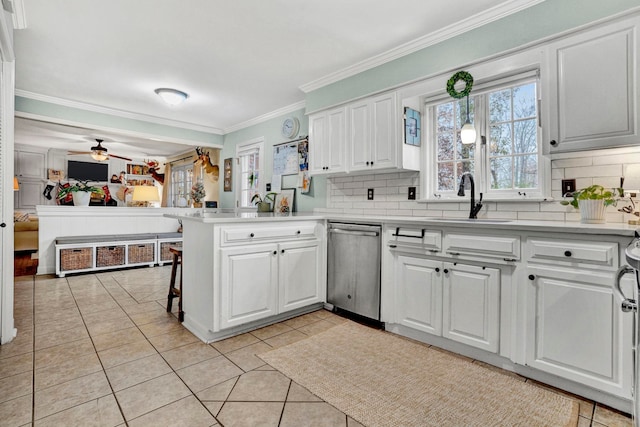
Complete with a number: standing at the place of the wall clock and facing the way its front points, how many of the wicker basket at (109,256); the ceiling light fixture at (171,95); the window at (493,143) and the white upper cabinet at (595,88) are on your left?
2

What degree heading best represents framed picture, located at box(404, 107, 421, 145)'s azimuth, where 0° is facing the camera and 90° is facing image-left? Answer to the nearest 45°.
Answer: approximately 315°

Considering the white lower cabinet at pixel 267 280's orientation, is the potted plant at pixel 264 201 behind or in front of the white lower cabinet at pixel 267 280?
behind

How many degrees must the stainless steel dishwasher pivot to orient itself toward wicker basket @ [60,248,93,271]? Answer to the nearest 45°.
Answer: approximately 45° to its right

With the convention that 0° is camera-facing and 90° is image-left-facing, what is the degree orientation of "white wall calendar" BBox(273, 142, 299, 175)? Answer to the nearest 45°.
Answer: approximately 45°

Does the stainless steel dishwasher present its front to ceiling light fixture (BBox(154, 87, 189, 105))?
no

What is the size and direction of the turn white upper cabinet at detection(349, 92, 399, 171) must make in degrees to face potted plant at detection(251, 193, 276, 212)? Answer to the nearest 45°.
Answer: approximately 90° to its right

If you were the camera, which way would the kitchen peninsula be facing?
facing the viewer and to the right of the viewer

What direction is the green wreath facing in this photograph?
toward the camera

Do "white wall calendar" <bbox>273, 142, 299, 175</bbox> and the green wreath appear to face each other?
no

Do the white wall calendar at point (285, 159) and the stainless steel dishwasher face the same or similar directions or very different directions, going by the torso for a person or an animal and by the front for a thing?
same or similar directions

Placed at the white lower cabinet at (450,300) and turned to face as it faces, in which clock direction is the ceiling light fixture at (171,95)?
The ceiling light fixture is roughly at 2 o'clock from the white lower cabinet.

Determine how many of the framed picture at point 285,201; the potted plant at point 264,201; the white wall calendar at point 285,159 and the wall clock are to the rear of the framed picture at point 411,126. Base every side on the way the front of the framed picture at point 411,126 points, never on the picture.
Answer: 4

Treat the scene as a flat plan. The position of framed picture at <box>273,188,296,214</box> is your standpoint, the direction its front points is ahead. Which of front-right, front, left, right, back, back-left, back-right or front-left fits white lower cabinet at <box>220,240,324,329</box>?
front-left

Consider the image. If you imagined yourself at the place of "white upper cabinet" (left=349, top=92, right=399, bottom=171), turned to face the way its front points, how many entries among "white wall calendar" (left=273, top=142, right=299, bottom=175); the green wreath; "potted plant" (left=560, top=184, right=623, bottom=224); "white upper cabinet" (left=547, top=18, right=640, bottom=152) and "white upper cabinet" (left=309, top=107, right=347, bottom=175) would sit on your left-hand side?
3

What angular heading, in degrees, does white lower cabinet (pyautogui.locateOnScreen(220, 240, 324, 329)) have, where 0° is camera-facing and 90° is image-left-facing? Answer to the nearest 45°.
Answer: approximately 315°

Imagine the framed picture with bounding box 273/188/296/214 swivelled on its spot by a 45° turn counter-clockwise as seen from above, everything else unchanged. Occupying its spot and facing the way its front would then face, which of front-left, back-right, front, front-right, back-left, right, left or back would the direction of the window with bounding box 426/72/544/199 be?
front-left

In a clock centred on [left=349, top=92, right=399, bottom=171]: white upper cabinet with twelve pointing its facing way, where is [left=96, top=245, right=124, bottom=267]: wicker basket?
The wicker basket is roughly at 2 o'clock from the white upper cabinet.

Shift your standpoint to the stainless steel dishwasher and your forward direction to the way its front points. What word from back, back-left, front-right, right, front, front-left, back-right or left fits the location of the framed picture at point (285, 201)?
right

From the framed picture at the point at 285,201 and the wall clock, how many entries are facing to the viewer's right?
0

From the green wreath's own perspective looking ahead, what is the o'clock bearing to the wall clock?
The wall clock is roughly at 4 o'clock from the green wreath.

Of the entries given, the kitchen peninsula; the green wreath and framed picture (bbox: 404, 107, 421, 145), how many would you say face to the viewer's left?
0

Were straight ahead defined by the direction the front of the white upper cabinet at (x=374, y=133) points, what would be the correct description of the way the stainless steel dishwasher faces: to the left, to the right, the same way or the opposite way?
the same way
